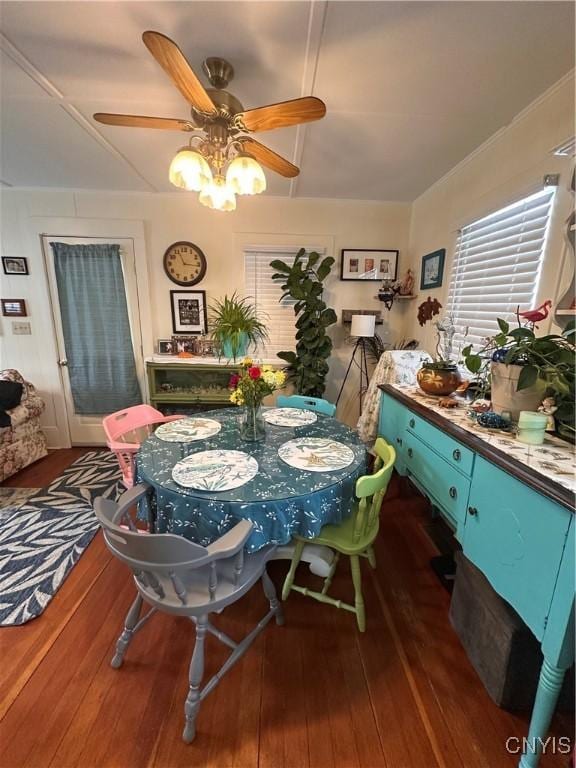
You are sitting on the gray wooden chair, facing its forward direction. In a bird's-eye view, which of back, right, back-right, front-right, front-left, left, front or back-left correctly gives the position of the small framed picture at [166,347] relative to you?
front-left

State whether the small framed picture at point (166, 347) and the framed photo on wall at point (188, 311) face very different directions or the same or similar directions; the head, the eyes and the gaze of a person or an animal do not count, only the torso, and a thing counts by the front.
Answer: same or similar directions

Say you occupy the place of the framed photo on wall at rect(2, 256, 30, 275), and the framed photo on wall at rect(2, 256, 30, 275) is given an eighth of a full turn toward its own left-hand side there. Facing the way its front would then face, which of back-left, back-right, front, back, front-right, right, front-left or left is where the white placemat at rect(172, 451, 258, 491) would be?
front-right

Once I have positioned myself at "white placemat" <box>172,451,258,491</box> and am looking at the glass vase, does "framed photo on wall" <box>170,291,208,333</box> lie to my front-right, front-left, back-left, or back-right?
front-left

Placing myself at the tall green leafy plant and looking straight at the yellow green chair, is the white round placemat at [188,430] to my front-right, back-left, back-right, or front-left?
front-right

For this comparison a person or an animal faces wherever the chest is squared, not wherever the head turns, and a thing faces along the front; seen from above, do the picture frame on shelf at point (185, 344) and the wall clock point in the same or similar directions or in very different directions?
same or similar directions

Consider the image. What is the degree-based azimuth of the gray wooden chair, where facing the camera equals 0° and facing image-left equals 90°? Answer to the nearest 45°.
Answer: approximately 225°

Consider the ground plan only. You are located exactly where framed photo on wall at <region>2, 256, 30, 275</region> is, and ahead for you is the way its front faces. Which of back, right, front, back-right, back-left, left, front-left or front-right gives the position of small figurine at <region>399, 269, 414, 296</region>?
front-left

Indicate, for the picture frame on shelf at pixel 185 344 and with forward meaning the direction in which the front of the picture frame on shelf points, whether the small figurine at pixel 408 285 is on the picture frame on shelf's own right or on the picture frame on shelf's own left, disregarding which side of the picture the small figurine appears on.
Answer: on the picture frame on shelf's own left

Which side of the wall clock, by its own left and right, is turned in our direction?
front

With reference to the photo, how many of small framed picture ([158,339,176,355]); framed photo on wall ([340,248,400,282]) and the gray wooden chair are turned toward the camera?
2

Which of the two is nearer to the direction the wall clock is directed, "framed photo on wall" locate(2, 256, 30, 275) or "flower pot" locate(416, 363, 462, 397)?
the flower pot

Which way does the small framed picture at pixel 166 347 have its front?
toward the camera

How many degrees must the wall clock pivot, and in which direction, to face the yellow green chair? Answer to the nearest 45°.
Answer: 0° — it already faces it

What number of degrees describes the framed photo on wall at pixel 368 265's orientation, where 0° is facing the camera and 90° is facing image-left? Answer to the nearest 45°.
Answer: approximately 0°

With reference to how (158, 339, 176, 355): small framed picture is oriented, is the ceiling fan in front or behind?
in front

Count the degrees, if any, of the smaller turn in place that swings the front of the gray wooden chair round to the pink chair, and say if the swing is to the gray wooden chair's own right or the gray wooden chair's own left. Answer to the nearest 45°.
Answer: approximately 45° to the gray wooden chair's own left

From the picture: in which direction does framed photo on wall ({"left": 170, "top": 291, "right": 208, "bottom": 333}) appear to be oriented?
toward the camera

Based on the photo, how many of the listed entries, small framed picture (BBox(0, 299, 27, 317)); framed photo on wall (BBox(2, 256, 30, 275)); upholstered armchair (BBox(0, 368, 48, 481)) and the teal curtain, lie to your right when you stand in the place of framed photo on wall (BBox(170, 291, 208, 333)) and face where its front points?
4

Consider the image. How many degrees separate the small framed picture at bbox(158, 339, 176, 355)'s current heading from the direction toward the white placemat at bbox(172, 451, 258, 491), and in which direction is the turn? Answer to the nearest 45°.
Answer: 0° — it already faces it
